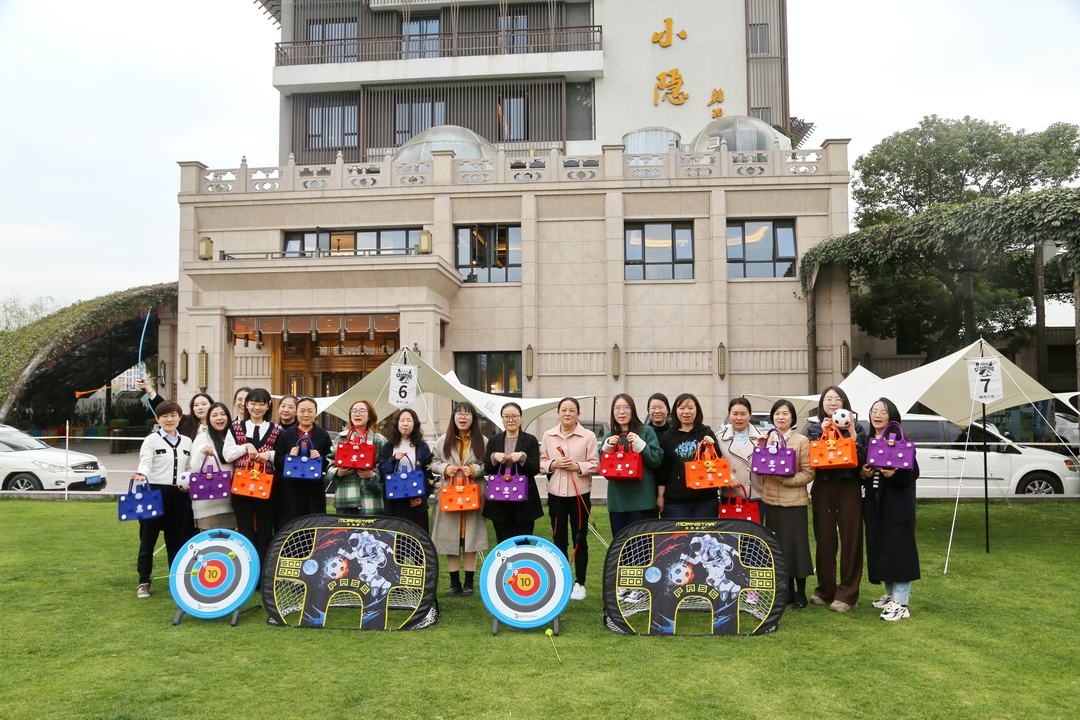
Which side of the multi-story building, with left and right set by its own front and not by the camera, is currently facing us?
front

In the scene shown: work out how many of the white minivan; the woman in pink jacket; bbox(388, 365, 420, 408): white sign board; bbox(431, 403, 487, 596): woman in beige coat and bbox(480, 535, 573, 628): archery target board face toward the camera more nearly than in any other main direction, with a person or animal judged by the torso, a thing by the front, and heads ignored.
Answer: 4

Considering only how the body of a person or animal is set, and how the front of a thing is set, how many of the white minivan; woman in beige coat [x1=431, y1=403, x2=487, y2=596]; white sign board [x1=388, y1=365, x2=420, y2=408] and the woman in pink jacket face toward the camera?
3

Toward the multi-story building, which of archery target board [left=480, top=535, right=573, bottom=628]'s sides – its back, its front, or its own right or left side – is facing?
back

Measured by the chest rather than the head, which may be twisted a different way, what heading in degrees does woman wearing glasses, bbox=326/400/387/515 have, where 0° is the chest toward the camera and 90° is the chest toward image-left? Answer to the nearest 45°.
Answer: approximately 0°

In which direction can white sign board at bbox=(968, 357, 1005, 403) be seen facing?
toward the camera

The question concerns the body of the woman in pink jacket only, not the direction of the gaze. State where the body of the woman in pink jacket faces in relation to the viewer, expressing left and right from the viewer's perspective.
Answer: facing the viewer

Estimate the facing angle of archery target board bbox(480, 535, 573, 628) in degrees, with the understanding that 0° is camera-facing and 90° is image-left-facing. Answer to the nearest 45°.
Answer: approximately 0°

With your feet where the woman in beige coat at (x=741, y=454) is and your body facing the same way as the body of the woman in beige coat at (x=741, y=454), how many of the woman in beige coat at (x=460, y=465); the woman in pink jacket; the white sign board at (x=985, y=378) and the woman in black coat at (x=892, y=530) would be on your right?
2

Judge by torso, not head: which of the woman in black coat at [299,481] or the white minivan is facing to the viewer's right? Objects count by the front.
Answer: the white minivan

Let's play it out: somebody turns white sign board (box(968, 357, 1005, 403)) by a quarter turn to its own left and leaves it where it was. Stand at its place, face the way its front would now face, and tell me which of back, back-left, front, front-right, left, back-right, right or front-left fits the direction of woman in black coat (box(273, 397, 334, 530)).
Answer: back-right
